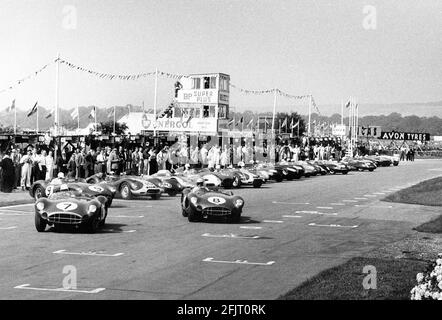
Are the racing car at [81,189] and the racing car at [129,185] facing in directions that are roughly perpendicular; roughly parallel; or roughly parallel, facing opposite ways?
roughly parallel

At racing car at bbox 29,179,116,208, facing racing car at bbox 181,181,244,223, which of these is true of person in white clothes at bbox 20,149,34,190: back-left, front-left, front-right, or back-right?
back-left

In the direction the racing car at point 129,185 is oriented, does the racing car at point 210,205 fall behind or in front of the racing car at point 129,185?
in front
